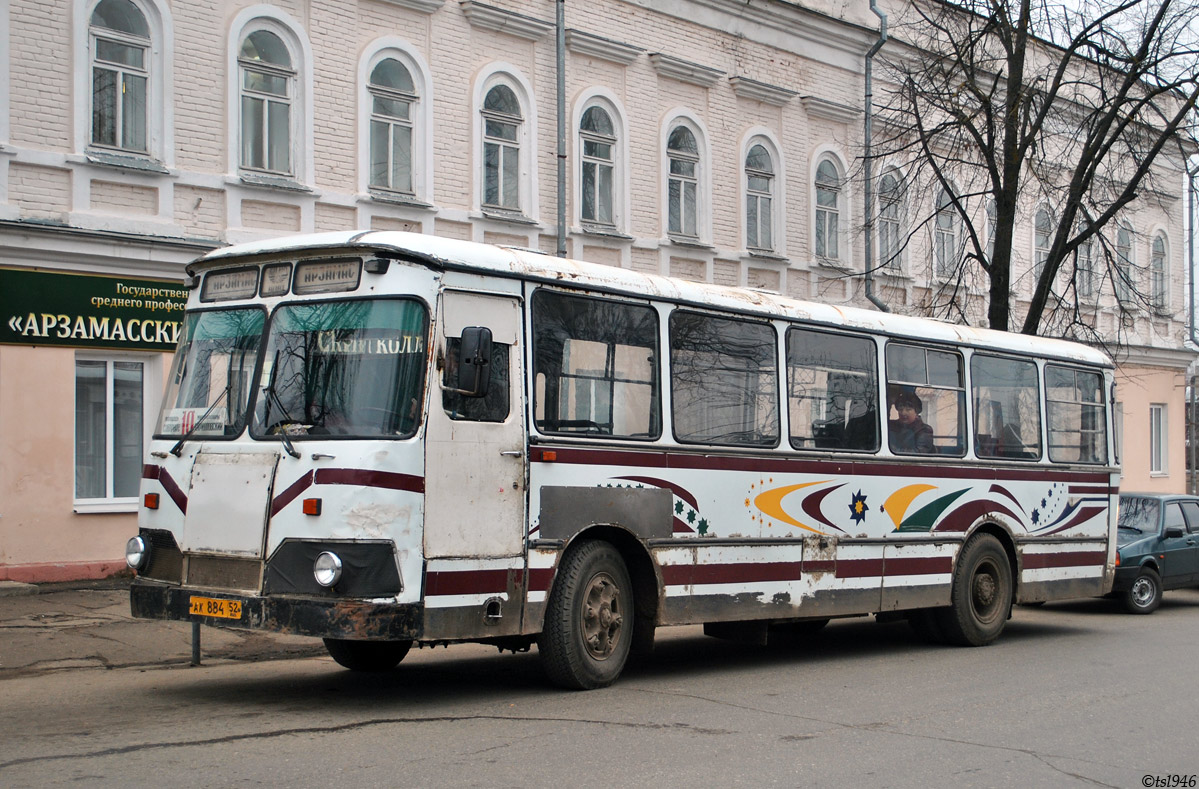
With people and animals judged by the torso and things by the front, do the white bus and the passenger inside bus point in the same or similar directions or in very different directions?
same or similar directions

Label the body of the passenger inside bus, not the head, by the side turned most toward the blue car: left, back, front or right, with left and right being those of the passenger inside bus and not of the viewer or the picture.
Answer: back

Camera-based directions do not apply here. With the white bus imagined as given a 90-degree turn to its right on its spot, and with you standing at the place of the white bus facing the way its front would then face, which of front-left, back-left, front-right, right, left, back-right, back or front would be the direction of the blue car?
right

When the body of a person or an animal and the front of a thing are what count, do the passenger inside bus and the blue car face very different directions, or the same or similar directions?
same or similar directions

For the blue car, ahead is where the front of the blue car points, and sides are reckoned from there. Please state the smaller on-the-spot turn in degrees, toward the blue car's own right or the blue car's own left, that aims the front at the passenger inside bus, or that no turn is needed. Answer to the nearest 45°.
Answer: approximately 45° to the blue car's own left

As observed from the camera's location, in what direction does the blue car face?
facing the viewer and to the left of the viewer
